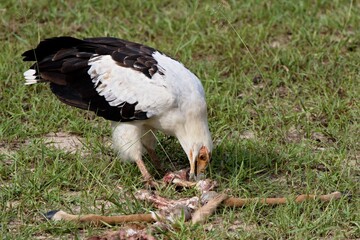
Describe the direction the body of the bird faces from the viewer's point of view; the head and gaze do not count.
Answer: to the viewer's right
